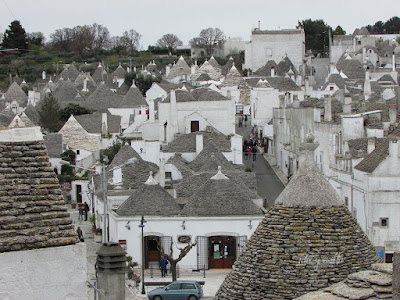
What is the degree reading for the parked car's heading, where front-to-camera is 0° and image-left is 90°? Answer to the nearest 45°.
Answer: approximately 90°

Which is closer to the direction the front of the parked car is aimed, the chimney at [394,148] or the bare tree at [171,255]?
the bare tree

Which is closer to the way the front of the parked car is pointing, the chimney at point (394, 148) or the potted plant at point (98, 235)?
the potted plant

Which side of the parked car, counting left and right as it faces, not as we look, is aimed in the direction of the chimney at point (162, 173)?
right

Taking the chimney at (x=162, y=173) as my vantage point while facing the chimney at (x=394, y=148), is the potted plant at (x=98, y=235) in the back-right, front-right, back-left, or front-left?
back-right

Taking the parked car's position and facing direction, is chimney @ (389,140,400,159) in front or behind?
behind

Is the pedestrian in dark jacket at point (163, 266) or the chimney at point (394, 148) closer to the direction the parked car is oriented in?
the pedestrian in dark jacket

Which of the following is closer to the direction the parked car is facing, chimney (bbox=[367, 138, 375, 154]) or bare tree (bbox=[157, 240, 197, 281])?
the bare tree

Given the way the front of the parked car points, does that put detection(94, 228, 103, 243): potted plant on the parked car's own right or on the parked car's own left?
on the parked car's own right
